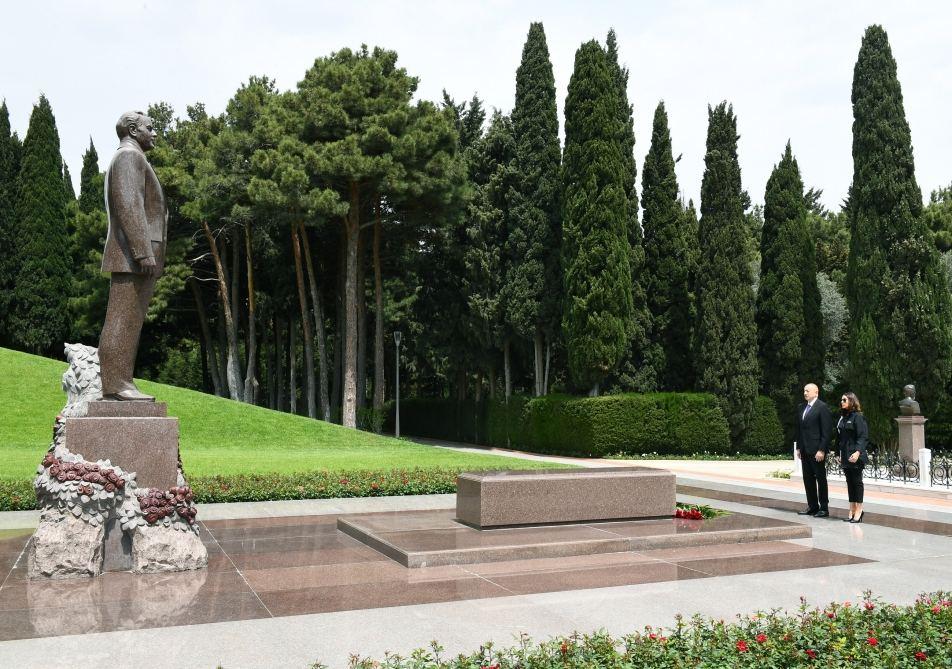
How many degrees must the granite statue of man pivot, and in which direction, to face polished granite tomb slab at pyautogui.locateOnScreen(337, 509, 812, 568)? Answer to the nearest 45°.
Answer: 0° — it already faces it

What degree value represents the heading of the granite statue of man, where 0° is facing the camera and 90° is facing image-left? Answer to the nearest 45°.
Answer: approximately 270°

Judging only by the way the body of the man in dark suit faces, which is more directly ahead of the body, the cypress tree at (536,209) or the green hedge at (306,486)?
the green hedge

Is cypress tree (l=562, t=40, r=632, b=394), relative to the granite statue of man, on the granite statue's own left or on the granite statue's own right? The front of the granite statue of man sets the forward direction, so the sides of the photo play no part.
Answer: on the granite statue's own left

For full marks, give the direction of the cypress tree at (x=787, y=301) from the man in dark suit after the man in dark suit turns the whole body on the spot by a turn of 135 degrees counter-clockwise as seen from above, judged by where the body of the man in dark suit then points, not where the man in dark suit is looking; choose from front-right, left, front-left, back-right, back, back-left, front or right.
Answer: left

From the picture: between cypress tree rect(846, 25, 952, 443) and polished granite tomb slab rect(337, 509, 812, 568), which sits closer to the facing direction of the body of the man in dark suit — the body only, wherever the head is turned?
the polished granite tomb slab

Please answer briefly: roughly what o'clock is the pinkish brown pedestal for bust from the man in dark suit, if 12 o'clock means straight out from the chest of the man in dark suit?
The pinkish brown pedestal for bust is roughly at 5 o'clock from the man in dark suit.

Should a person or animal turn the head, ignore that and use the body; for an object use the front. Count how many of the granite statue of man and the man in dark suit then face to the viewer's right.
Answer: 1

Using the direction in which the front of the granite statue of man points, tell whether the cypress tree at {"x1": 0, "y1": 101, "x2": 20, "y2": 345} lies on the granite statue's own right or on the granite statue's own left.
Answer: on the granite statue's own left
